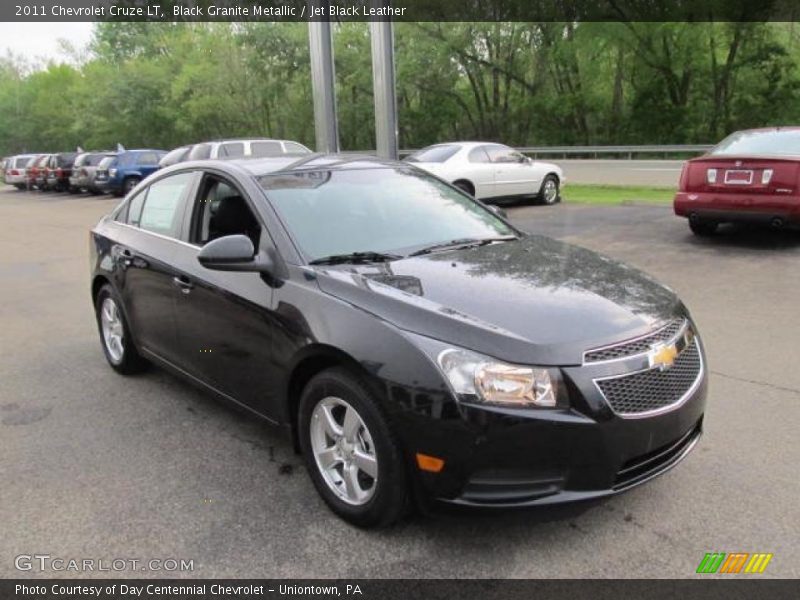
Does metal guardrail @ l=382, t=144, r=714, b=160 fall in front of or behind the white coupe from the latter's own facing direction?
in front

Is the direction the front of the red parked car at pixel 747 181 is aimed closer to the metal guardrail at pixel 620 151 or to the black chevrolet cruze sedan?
the metal guardrail

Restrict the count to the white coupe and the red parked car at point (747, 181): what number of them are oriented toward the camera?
0

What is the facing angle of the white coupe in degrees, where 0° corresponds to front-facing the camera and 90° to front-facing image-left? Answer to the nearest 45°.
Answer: approximately 225°

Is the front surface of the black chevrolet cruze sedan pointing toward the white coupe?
no

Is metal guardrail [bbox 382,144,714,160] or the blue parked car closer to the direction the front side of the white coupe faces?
the metal guardrail

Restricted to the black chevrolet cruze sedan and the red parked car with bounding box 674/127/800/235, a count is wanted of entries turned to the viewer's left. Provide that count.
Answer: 0

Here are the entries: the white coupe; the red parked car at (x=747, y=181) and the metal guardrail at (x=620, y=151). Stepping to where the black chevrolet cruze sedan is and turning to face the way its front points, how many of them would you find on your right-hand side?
0

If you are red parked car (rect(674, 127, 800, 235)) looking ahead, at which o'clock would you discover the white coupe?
The white coupe is roughly at 9 o'clock from the red parked car.

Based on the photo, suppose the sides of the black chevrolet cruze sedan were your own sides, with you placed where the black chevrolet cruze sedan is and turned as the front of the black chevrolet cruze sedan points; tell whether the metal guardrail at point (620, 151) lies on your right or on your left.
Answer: on your left

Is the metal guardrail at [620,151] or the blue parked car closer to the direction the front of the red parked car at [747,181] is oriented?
the metal guardrail

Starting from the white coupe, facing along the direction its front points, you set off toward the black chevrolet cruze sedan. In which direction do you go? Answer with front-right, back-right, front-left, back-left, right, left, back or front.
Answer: back-right

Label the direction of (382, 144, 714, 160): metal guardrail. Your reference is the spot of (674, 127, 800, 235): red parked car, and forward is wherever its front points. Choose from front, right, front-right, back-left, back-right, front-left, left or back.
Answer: front-left
